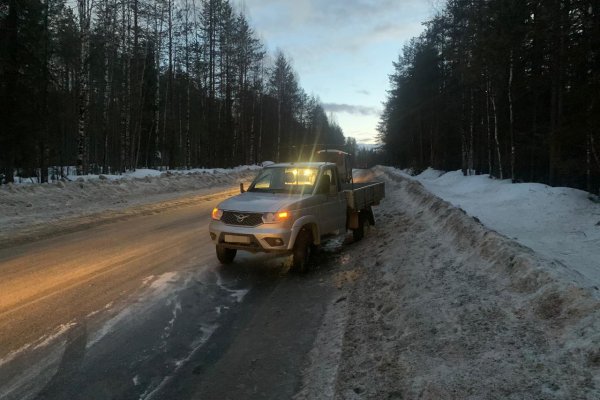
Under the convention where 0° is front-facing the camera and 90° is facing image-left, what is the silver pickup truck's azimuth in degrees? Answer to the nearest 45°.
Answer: approximately 45°
